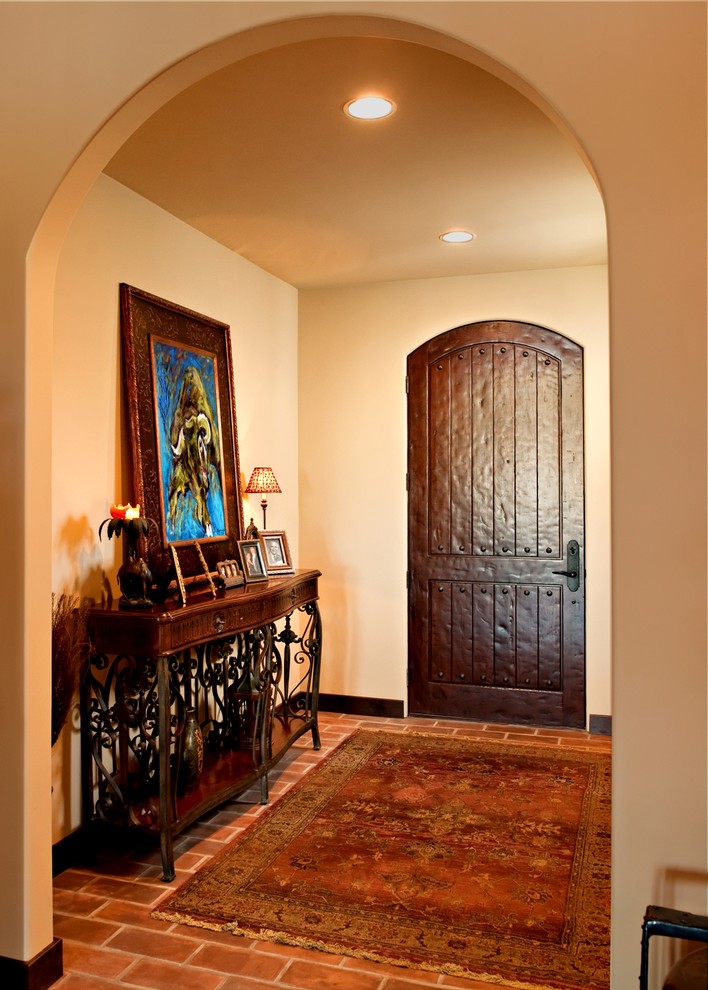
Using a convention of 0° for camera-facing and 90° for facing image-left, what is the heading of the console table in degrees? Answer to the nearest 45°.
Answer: approximately 315°

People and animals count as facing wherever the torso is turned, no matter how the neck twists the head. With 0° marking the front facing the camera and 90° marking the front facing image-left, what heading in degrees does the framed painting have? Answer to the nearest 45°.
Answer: approximately 315°

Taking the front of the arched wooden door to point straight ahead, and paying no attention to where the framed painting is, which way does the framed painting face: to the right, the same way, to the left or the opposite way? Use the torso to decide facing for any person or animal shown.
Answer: to the left

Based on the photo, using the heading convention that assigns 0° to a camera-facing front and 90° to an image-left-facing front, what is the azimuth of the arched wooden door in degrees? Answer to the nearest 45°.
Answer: approximately 0°
